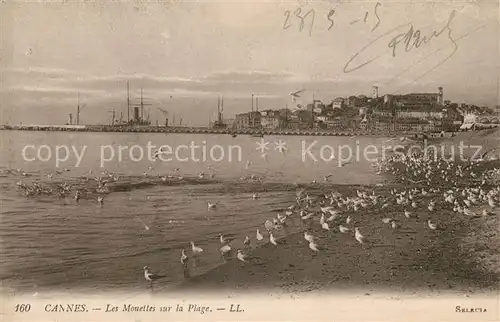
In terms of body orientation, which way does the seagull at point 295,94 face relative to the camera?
to the viewer's left

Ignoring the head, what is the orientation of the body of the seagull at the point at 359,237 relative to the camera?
to the viewer's left

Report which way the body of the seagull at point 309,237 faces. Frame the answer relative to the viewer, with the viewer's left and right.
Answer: facing to the left of the viewer

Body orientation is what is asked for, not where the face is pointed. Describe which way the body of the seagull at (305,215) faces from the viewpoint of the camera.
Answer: to the viewer's left

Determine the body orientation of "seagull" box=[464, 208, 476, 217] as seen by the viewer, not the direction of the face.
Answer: to the viewer's left

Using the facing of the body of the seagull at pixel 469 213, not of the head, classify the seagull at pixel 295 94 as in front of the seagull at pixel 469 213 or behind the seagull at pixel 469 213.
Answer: in front

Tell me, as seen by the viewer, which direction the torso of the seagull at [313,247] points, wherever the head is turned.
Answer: to the viewer's left
